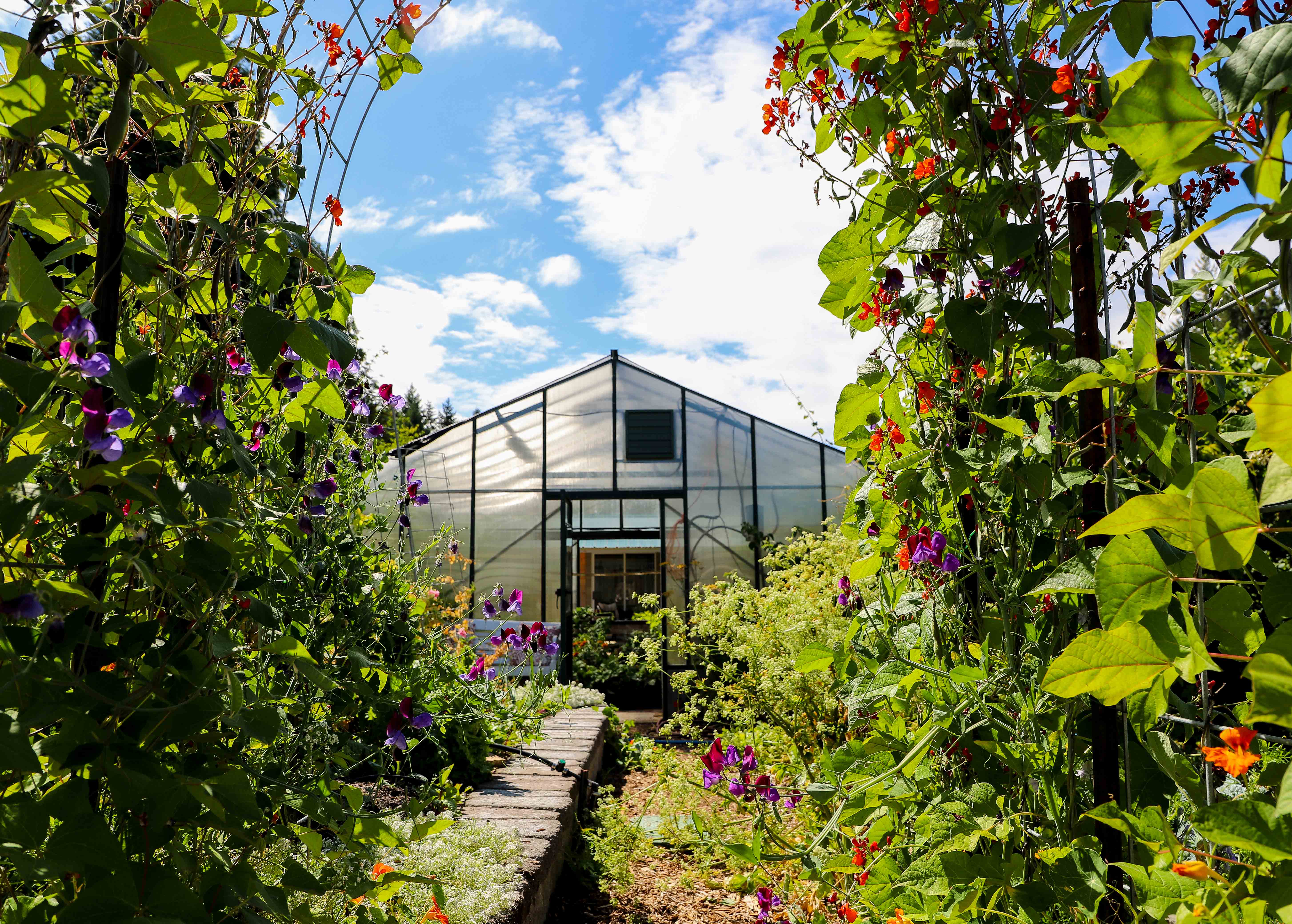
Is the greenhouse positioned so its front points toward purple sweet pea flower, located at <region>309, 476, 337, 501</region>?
yes

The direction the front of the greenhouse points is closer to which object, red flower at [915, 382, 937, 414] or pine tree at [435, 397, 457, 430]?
the red flower

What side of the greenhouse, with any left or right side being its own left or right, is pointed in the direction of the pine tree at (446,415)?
back

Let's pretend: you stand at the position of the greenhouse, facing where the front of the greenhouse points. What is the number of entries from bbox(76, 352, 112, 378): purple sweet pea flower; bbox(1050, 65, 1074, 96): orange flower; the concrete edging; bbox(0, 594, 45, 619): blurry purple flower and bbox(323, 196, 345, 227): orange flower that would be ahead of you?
5

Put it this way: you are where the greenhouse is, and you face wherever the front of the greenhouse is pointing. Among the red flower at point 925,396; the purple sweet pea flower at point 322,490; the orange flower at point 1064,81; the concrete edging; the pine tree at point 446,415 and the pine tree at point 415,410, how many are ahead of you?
4

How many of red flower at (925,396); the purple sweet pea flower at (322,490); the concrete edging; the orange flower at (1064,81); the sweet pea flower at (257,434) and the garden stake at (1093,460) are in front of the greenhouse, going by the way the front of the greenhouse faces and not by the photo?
6

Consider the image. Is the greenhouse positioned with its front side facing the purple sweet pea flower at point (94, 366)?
yes

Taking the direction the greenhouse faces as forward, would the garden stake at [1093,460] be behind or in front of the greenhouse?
in front

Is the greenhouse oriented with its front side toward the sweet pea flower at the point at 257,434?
yes

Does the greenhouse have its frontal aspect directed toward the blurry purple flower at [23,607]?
yes

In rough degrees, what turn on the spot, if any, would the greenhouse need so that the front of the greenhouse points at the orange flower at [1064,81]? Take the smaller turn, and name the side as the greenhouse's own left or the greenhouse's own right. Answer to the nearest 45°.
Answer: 0° — it already faces it

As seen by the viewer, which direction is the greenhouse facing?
toward the camera

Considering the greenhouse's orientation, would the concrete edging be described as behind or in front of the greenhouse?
in front

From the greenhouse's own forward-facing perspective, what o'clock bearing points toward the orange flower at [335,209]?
The orange flower is roughly at 12 o'clock from the greenhouse.

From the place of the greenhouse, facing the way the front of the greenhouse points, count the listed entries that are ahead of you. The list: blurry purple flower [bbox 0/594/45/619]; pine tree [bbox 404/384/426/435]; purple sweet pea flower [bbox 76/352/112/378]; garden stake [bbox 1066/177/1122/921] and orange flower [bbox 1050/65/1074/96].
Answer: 4
